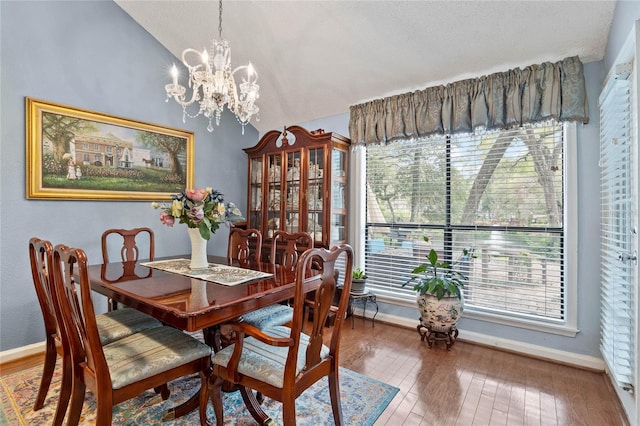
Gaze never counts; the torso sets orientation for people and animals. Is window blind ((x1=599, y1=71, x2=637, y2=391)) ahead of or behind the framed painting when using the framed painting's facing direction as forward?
ahead

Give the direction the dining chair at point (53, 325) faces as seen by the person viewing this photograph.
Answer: facing away from the viewer and to the right of the viewer

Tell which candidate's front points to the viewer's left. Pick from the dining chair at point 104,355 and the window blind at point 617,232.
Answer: the window blind

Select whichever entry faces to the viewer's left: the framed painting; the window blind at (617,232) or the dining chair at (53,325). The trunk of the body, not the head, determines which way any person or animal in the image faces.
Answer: the window blind

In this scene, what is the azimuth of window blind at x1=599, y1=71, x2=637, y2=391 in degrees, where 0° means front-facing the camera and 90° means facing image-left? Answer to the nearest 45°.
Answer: approximately 90°

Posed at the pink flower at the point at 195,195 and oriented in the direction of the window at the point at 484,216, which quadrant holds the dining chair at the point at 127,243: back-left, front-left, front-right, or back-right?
back-left

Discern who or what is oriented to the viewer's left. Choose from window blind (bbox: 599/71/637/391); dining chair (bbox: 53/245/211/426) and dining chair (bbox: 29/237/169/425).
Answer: the window blind

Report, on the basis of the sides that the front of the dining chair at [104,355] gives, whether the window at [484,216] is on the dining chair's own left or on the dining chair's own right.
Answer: on the dining chair's own right

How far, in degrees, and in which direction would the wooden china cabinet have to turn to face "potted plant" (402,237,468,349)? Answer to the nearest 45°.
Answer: approximately 90° to its left

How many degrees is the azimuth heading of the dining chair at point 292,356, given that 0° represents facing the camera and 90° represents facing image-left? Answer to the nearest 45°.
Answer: approximately 135°

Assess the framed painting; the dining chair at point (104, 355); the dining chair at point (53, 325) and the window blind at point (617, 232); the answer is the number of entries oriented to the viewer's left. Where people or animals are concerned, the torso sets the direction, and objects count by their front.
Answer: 1

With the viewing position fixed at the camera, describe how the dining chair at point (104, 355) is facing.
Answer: facing away from the viewer and to the right of the viewer
